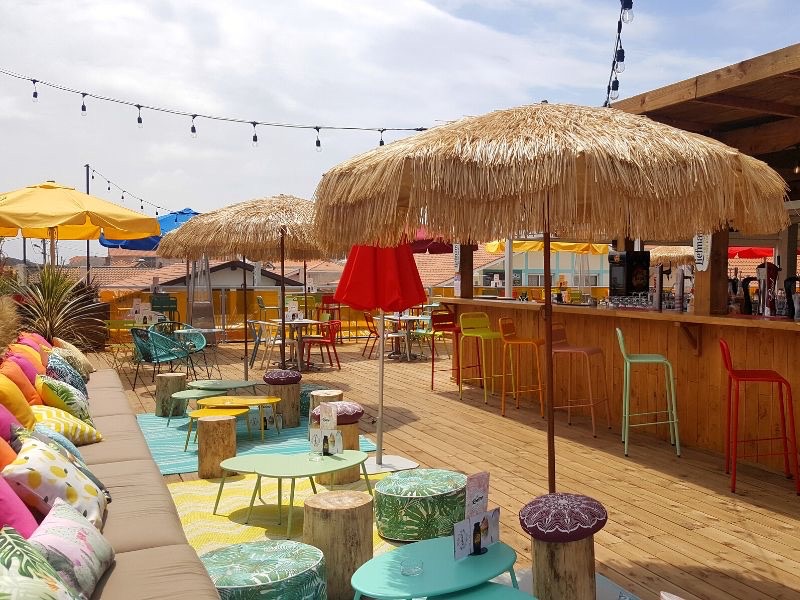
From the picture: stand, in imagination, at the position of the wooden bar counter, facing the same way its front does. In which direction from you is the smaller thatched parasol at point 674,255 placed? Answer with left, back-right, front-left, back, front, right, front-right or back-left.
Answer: back-right

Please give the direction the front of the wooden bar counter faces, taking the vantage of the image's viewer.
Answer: facing the viewer and to the left of the viewer

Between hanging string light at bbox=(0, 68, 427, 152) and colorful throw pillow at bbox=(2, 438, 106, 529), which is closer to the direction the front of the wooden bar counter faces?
the colorful throw pillow

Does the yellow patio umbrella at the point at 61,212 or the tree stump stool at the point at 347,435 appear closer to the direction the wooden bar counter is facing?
the tree stump stool

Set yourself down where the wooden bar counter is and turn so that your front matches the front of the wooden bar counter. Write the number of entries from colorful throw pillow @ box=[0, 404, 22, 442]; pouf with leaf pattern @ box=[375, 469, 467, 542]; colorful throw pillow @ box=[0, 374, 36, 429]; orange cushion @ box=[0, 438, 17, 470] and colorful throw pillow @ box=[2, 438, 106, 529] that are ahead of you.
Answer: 5

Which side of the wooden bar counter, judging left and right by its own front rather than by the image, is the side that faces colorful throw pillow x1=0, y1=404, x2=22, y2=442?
front

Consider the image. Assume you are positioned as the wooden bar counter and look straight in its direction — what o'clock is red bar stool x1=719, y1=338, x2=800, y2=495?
The red bar stool is roughly at 10 o'clock from the wooden bar counter.

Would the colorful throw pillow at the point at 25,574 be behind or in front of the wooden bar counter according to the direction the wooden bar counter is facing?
in front

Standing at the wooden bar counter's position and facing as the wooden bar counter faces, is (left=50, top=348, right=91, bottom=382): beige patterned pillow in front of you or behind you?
in front

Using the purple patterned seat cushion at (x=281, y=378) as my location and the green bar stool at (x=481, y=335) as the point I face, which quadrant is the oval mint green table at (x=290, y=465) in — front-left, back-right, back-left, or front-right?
back-right

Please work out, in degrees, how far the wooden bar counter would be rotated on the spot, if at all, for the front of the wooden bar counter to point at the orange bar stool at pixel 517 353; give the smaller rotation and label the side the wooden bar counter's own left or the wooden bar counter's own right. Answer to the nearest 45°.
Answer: approximately 90° to the wooden bar counter's own right

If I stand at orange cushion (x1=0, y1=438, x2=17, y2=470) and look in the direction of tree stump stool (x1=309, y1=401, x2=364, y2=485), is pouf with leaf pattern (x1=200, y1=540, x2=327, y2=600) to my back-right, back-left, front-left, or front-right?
front-right

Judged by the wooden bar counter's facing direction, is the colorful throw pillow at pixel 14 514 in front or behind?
in front

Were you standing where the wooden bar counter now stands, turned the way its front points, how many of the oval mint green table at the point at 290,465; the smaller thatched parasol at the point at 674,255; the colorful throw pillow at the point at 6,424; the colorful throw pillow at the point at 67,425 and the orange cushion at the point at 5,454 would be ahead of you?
4

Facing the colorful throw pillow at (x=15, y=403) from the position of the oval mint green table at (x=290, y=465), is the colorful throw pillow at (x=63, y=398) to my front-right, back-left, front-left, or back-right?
front-right

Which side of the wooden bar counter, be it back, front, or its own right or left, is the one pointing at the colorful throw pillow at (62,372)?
front

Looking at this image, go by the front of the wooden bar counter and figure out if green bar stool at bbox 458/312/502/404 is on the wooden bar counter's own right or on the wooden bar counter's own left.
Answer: on the wooden bar counter's own right

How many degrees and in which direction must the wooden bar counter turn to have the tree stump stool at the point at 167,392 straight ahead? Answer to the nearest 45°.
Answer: approximately 45° to its right

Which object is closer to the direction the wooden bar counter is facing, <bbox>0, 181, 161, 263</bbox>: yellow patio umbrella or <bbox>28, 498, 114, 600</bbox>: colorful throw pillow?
the colorful throw pillow

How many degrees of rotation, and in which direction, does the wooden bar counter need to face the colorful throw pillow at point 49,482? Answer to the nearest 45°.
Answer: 0° — it already faces it

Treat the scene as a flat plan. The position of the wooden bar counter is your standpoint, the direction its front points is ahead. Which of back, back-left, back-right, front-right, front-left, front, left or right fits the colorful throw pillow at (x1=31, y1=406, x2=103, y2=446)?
front
